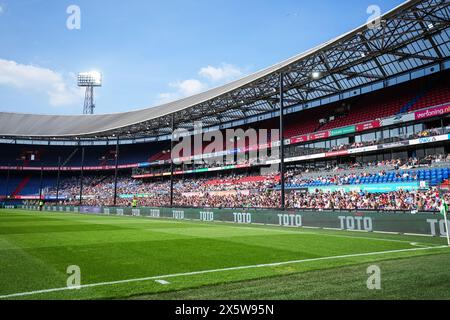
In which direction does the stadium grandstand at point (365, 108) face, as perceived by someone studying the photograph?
facing the viewer and to the left of the viewer
